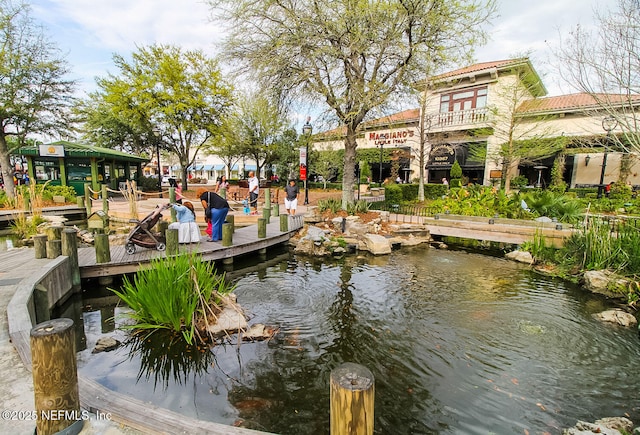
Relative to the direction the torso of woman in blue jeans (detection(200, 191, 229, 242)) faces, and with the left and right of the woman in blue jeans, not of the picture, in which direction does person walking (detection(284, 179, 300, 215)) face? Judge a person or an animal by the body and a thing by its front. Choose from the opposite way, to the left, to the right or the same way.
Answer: to the left

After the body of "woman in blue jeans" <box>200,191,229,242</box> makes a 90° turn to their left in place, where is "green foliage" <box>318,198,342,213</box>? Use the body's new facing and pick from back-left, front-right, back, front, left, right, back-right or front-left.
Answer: back-left

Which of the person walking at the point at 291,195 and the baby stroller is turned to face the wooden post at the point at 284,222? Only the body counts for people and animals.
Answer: the person walking

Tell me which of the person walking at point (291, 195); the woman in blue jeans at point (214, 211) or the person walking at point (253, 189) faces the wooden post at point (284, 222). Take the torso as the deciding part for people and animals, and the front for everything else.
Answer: the person walking at point (291, 195)

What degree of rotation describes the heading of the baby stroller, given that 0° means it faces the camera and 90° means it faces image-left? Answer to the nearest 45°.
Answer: approximately 90°

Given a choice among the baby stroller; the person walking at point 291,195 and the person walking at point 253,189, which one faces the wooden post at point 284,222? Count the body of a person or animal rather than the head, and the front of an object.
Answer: the person walking at point 291,195

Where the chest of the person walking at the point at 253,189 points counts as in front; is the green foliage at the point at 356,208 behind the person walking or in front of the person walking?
behind

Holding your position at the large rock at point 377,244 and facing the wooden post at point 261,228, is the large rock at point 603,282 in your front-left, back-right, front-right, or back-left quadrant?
back-left

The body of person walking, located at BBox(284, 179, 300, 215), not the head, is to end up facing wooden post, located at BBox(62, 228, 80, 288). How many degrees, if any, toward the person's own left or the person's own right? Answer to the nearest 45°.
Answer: approximately 45° to the person's own right

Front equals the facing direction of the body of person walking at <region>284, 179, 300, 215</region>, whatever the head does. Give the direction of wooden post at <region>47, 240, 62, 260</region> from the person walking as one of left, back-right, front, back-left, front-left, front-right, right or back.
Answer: front-right

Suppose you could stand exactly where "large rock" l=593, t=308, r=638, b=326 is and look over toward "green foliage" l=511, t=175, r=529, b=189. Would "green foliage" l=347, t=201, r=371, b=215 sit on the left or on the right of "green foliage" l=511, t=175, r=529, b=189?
left

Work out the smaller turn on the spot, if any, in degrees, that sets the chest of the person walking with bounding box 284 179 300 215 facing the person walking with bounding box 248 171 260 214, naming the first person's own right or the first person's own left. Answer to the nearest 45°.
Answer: approximately 135° to the first person's own right

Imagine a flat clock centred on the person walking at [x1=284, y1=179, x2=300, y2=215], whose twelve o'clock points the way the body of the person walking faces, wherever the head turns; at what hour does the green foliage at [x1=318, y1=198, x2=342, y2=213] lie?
The green foliage is roughly at 8 o'clock from the person walking.

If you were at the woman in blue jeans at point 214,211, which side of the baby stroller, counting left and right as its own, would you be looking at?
back

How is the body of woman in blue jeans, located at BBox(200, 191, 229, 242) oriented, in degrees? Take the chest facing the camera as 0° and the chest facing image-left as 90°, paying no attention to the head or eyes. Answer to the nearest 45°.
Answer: approximately 90°

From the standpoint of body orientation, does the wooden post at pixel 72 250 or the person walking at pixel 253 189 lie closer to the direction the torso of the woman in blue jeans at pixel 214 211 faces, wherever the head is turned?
the wooden post
